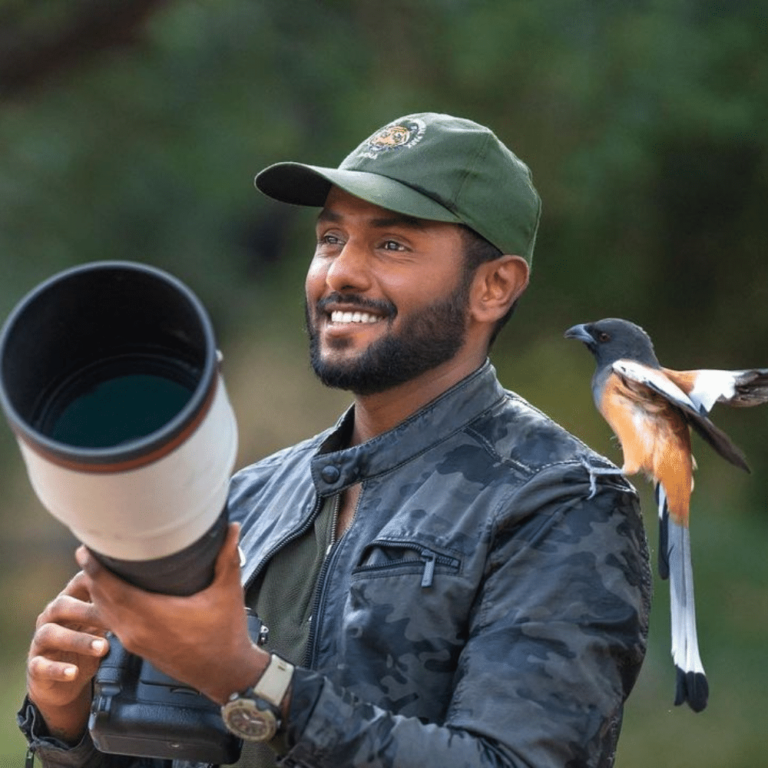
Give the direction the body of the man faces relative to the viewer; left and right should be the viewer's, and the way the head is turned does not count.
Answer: facing the viewer and to the left of the viewer

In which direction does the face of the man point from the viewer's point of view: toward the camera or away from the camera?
toward the camera

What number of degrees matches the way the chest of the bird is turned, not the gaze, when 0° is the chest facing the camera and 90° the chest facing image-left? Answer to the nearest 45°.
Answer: approximately 90°
